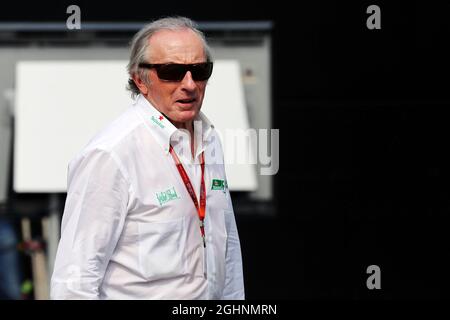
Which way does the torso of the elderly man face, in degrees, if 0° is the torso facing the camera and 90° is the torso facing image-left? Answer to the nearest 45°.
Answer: approximately 315°

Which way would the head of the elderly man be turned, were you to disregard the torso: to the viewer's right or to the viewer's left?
to the viewer's right
